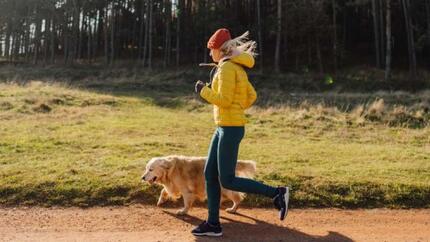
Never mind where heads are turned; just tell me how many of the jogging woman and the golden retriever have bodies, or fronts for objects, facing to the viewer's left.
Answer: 2

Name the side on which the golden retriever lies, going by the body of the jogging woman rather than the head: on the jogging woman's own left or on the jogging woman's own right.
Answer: on the jogging woman's own right

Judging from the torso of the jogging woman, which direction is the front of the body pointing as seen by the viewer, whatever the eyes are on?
to the viewer's left

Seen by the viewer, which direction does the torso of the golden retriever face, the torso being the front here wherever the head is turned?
to the viewer's left

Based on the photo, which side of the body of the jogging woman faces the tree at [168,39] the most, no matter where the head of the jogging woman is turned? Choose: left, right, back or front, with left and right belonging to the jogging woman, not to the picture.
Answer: right

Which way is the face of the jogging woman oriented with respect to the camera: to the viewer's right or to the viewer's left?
to the viewer's left

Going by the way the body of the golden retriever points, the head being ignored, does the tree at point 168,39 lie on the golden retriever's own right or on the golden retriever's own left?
on the golden retriever's own right
